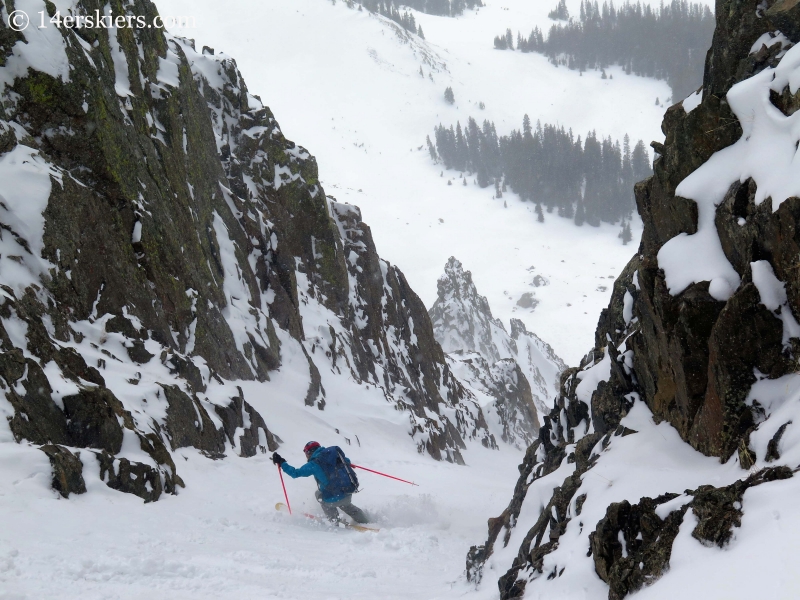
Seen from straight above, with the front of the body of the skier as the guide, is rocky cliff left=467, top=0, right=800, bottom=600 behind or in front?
behind

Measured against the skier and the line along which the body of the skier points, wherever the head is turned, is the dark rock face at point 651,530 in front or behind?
behind

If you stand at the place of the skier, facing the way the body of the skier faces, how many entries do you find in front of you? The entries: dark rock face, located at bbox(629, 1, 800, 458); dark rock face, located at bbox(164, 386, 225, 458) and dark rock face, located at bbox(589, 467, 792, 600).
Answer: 1

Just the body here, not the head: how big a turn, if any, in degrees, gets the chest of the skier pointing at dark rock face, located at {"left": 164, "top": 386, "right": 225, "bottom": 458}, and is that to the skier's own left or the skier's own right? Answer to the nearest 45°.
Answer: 0° — they already face it

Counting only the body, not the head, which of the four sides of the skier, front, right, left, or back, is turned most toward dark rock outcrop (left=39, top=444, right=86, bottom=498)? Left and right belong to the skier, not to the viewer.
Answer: left

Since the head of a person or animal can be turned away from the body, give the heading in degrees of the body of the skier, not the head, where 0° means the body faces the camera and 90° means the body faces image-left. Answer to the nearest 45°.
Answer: approximately 135°

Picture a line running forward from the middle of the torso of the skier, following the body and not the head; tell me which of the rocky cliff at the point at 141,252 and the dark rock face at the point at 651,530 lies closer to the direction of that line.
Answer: the rocky cliff
